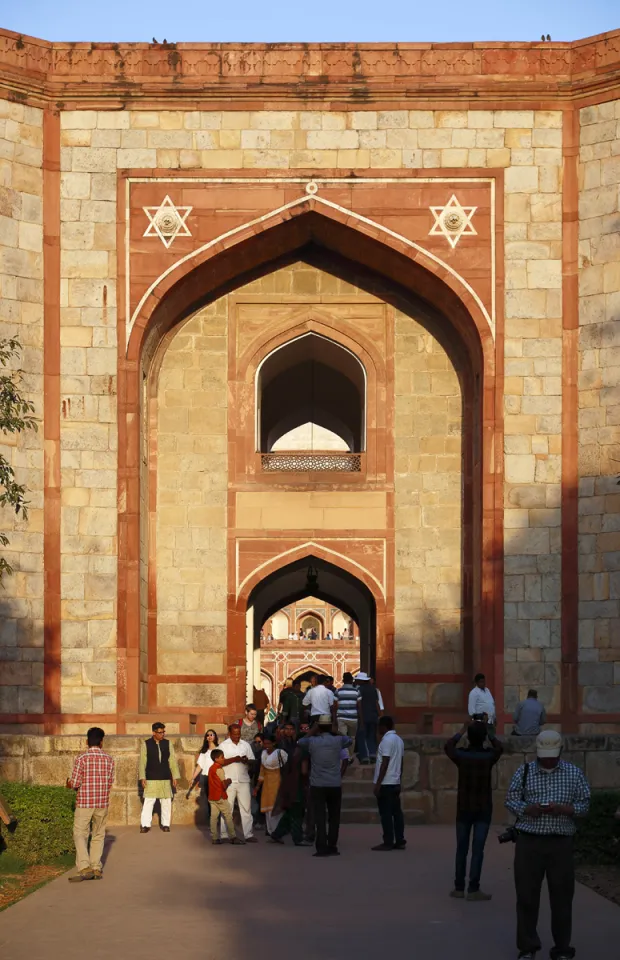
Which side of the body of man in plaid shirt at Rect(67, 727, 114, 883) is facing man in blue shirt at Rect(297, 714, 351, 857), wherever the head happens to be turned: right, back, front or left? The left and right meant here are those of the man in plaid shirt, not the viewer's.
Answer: right

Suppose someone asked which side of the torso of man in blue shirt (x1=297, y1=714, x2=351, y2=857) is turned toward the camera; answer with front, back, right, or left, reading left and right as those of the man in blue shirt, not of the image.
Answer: back

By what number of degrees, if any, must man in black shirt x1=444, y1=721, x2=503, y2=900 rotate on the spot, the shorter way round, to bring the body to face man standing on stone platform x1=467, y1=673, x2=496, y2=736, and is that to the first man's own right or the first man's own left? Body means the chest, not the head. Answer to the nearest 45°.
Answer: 0° — they already face them

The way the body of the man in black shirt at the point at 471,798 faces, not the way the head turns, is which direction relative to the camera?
away from the camera

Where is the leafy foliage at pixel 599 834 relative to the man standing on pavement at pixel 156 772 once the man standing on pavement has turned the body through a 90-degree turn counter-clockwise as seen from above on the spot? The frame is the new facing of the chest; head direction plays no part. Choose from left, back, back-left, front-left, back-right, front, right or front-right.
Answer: front-right
